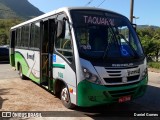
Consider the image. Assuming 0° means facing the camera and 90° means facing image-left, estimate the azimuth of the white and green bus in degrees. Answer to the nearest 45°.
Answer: approximately 315°
